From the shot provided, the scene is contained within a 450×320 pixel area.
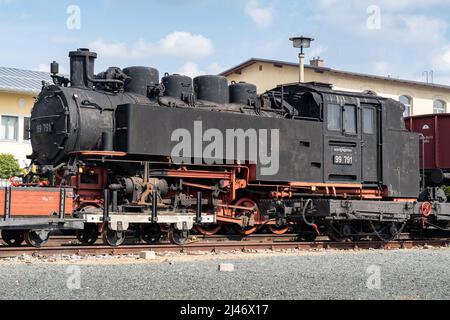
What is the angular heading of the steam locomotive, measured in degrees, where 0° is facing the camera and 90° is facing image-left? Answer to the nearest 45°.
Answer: approximately 45°

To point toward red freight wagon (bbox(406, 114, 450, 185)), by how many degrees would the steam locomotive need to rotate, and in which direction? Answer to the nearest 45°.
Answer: approximately 180°

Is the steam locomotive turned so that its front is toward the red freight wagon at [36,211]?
yes
